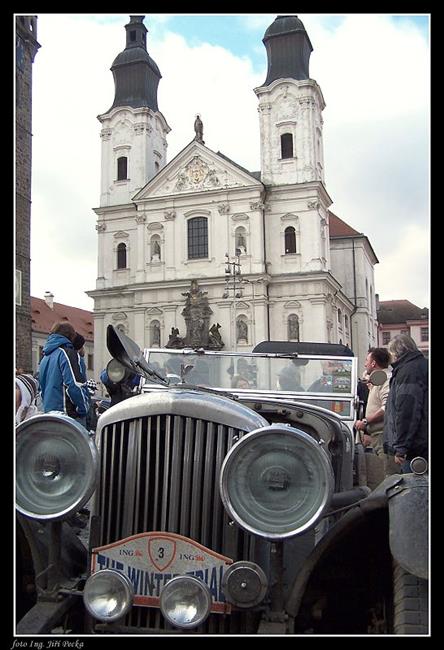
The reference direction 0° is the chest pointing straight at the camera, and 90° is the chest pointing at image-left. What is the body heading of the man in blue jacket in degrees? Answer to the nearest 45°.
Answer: approximately 225°

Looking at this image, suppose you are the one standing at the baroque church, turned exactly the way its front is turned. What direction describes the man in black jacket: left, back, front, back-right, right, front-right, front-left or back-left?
front

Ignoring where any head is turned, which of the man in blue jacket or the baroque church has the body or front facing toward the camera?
the baroque church

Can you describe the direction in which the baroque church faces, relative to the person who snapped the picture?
facing the viewer

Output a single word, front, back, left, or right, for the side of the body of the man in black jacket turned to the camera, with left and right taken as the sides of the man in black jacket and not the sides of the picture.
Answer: left

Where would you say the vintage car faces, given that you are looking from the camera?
facing the viewer and to the left of the viewer

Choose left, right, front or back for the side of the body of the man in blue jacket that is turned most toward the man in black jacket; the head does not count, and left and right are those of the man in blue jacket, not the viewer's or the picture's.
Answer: right

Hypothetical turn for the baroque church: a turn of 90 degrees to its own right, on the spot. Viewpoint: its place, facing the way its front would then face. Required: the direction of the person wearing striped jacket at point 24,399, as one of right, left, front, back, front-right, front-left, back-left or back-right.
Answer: left

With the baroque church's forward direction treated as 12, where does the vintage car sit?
The vintage car is roughly at 12 o'clock from the baroque church.

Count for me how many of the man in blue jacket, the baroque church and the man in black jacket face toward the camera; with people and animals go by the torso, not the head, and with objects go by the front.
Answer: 1

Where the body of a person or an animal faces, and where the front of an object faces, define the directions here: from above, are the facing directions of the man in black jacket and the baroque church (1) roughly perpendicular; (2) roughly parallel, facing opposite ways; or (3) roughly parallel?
roughly perpendicular

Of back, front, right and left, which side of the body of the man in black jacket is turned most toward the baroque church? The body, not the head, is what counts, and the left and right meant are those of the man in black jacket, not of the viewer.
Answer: right
